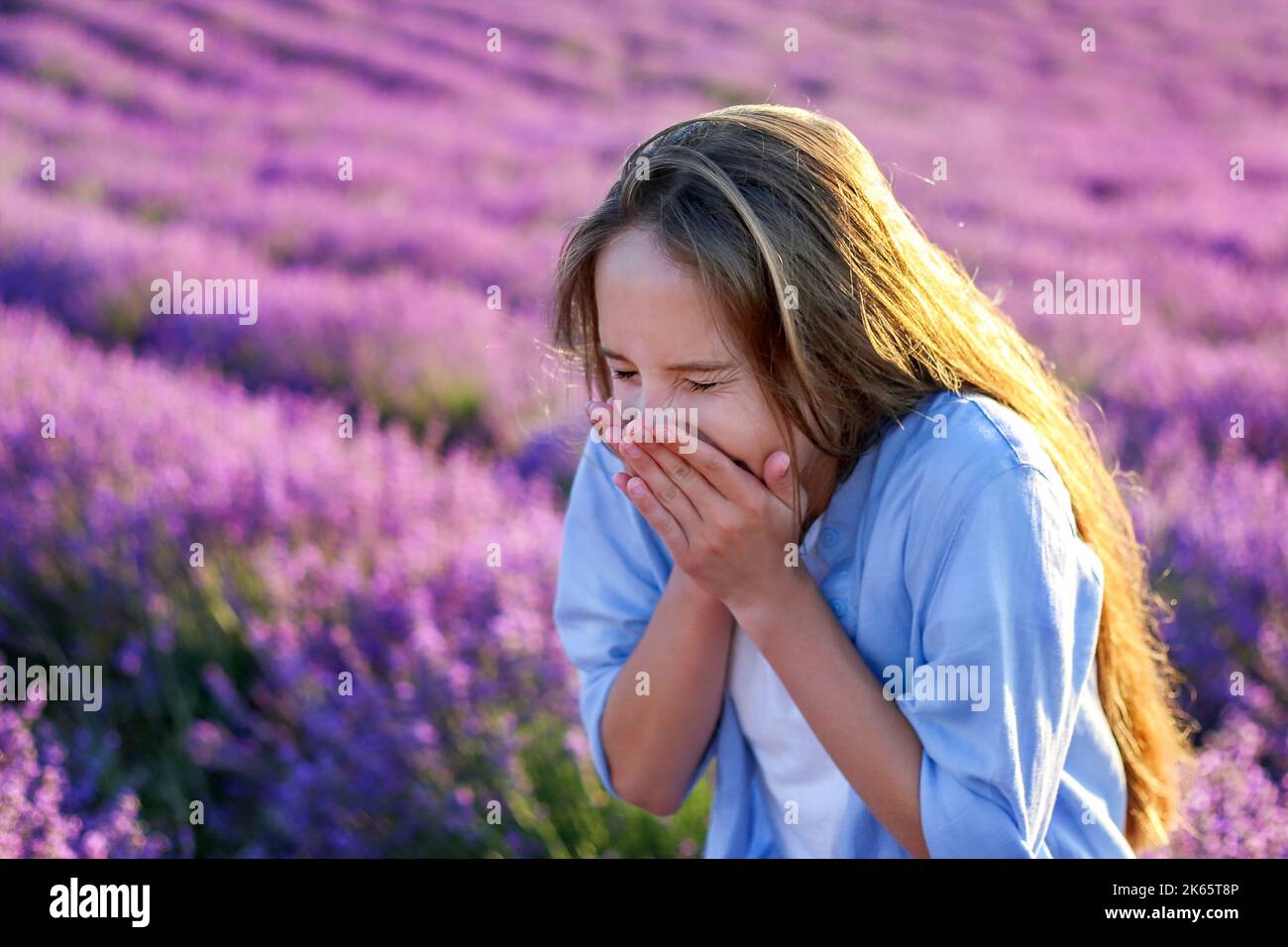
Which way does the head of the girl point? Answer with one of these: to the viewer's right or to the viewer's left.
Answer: to the viewer's left

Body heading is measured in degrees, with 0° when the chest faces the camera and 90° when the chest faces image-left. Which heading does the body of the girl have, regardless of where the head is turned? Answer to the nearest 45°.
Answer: approximately 45°
